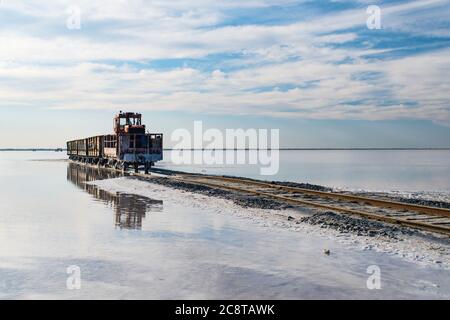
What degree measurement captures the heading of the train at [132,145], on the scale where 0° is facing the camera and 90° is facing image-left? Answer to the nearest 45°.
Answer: approximately 315°
